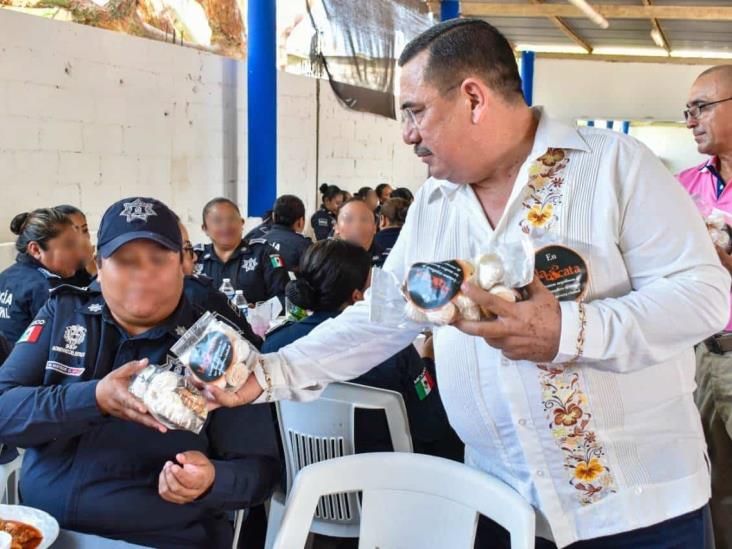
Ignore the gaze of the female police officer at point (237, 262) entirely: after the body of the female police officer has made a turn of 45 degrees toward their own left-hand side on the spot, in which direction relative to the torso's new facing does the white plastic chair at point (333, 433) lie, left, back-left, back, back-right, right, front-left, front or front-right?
front

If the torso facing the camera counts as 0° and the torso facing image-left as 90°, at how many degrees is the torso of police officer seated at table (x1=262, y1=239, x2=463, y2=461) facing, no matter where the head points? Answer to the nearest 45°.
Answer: approximately 225°

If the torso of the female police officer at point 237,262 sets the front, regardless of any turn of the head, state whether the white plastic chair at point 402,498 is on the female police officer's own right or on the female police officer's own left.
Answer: on the female police officer's own left

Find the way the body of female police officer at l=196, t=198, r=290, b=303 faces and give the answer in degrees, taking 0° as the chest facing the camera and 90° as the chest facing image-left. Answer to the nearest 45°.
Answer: approximately 45°

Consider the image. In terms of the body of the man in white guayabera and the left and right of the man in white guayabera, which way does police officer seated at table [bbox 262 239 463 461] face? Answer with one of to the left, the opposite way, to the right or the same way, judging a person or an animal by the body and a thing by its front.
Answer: the opposite way

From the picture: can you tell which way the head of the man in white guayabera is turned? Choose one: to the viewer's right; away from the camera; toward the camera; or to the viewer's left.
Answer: to the viewer's left

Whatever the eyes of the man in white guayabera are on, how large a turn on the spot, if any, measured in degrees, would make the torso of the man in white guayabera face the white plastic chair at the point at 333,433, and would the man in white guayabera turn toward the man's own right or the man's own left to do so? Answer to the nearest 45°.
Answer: approximately 90° to the man's own right

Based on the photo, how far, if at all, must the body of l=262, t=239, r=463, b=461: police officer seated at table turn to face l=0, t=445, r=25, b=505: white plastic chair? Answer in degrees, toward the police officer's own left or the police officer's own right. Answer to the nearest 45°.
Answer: approximately 135° to the police officer's own left

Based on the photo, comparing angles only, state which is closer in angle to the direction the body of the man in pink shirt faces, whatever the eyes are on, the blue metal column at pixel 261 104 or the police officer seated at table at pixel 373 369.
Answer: the police officer seated at table

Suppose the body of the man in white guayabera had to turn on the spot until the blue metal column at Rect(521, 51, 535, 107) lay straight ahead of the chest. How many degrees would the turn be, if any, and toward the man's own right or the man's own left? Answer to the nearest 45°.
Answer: approximately 135° to the man's own right
